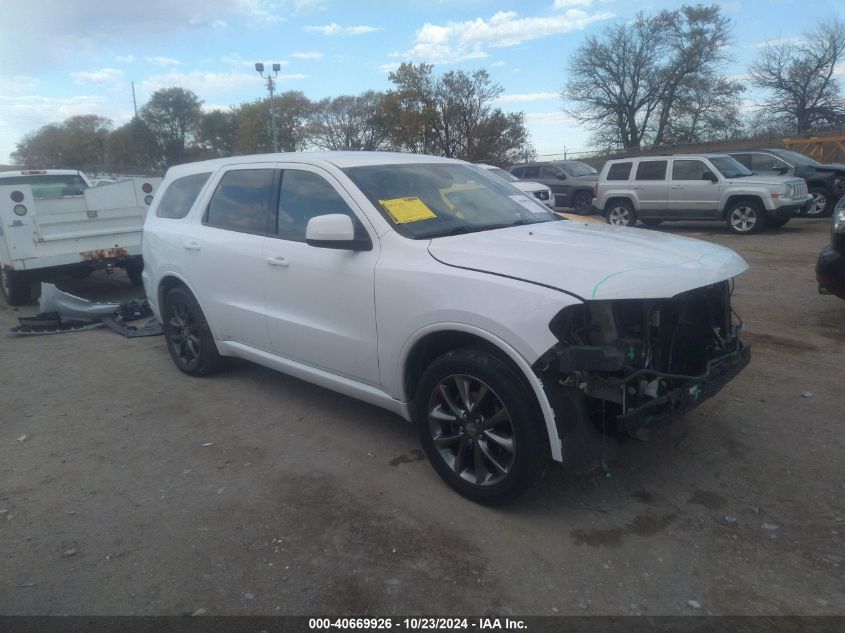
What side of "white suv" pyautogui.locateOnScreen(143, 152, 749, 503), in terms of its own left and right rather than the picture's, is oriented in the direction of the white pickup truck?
back

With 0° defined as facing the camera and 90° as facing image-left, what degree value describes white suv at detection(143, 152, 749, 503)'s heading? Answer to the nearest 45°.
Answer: approximately 315°

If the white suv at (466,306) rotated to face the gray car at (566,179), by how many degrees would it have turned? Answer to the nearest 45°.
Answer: approximately 135° to its left

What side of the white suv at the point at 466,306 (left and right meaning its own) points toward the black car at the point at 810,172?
left
